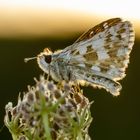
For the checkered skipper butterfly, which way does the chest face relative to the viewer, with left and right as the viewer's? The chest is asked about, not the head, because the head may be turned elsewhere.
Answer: facing to the left of the viewer
